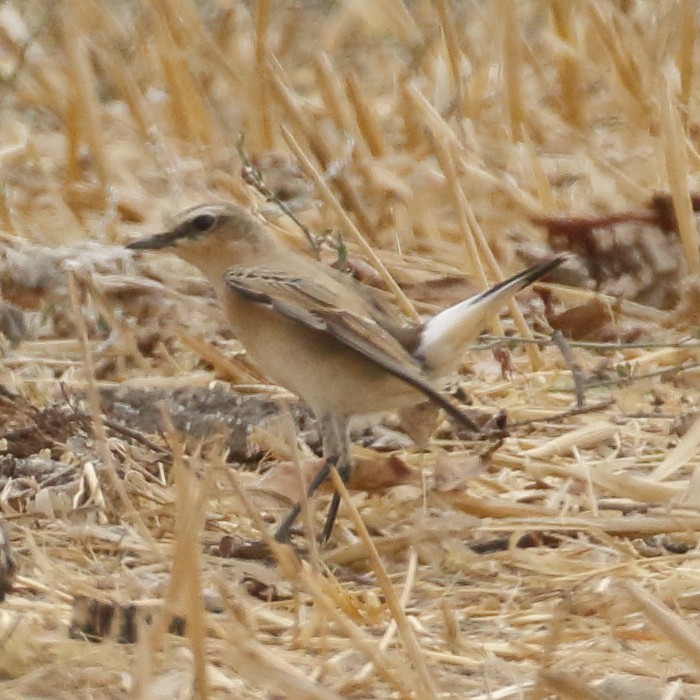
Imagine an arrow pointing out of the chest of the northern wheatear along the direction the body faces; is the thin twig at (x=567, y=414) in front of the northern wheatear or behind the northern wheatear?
behind

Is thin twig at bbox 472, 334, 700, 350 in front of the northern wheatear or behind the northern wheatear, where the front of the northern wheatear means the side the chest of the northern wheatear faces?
behind

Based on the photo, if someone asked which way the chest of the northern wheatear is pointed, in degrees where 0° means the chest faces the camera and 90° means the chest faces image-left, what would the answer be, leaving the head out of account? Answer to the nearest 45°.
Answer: approximately 90°

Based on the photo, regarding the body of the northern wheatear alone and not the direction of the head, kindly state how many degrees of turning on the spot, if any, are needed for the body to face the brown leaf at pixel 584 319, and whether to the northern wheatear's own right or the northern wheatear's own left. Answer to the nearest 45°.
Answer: approximately 135° to the northern wheatear's own right

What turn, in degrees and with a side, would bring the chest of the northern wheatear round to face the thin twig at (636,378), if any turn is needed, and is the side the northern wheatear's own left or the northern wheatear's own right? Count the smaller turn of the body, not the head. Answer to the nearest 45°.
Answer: approximately 135° to the northern wheatear's own right
